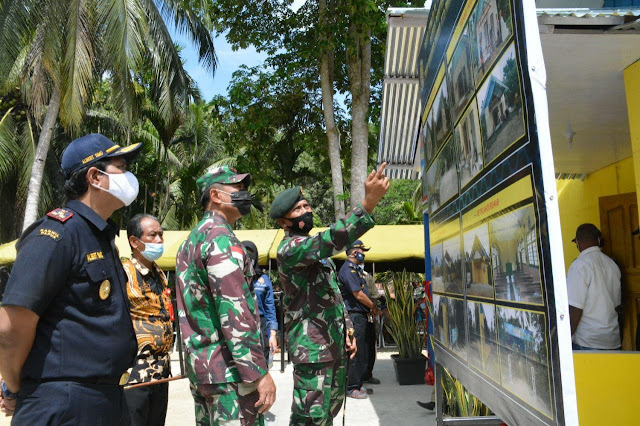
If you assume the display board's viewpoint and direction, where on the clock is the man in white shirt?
The man in white shirt is roughly at 5 o'clock from the display board.

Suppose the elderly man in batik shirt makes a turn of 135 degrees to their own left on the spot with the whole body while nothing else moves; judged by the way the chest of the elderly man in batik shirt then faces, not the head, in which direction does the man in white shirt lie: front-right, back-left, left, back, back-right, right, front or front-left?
right

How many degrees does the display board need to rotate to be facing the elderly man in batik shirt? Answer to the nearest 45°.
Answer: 0° — it already faces them

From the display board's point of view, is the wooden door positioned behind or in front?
behind

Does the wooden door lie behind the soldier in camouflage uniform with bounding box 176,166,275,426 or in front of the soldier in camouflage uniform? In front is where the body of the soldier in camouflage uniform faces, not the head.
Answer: in front

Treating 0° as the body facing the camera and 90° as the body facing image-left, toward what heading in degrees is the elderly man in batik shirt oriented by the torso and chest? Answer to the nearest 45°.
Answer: approximately 315°

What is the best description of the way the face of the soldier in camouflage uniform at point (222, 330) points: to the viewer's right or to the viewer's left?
to the viewer's right

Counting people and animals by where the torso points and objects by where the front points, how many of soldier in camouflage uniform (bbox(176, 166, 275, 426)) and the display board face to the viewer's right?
1

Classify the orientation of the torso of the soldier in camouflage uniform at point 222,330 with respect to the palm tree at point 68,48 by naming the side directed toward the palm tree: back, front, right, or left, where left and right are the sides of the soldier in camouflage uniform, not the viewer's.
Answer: left

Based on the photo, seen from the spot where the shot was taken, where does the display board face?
facing the viewer and to the left of the viewer

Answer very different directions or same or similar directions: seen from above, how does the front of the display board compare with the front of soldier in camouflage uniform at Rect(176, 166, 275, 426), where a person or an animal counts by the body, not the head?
very different directions

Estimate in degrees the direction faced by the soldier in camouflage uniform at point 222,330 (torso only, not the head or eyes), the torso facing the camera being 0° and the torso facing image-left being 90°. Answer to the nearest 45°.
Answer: approximately 270°

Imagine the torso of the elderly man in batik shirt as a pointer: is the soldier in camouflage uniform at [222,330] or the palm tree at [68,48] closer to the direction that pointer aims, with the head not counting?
the soldier in camouflage uniform

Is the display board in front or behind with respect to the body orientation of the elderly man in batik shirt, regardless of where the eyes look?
in front
